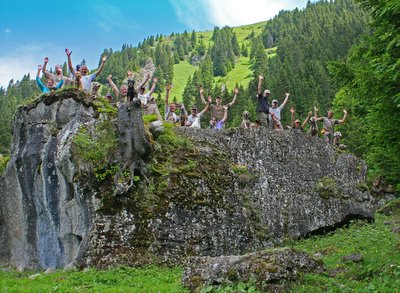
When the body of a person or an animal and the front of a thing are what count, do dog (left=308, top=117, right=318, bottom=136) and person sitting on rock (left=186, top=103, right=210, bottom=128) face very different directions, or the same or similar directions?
same or similar directions

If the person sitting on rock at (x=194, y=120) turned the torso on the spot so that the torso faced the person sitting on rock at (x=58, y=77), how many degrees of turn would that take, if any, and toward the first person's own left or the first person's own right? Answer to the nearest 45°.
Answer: approximately 90° to the first person's own right

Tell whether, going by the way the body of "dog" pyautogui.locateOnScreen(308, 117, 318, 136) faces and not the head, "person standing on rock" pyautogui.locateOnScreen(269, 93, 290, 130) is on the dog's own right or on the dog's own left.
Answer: on the dog's own right

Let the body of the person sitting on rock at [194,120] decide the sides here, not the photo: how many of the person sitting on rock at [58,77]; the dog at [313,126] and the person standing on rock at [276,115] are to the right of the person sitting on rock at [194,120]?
1

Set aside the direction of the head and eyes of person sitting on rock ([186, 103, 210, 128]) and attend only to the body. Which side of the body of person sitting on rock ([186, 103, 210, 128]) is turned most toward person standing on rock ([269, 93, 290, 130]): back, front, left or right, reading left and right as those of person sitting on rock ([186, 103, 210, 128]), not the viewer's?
left

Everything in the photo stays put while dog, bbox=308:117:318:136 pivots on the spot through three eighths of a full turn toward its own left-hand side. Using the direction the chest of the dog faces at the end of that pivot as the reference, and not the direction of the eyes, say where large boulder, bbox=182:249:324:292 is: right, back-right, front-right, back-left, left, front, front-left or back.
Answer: back-right

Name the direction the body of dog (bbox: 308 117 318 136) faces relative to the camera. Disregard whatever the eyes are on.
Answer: toward the camera

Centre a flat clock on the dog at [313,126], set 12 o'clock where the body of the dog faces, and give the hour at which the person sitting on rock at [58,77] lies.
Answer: The person sitting on rock is roughly at 2 o'clock from the dog.

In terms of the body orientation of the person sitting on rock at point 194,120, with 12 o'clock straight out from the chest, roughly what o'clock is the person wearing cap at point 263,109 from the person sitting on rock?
The person wearing cap is roughly at 9 o'clock from the person sitting on rock.

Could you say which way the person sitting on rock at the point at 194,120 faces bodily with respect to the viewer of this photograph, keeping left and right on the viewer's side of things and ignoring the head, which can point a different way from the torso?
facing the viewer

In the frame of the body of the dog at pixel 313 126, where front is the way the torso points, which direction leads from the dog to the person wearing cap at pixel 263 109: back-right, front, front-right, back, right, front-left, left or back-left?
front-right

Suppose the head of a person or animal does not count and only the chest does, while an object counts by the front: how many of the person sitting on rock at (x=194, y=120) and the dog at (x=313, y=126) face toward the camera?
2
